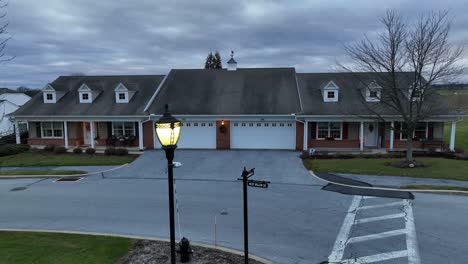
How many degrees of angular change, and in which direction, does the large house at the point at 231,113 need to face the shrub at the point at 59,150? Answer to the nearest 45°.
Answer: approximately 90° to its right

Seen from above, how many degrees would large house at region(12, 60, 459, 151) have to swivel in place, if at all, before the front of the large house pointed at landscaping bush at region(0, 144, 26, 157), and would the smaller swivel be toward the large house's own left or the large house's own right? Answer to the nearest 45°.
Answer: approximately 90° to the large house's own right

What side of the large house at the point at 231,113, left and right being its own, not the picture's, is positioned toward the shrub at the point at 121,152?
right

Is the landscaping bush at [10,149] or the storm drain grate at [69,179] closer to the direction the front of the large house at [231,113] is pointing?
the storm drain grate

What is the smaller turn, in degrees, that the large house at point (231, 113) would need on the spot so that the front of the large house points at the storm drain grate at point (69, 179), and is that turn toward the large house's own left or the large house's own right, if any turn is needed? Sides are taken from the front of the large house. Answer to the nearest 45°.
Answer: approximately 45° to the large house's own right

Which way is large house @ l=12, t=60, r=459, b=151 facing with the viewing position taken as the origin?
facing the viewer
